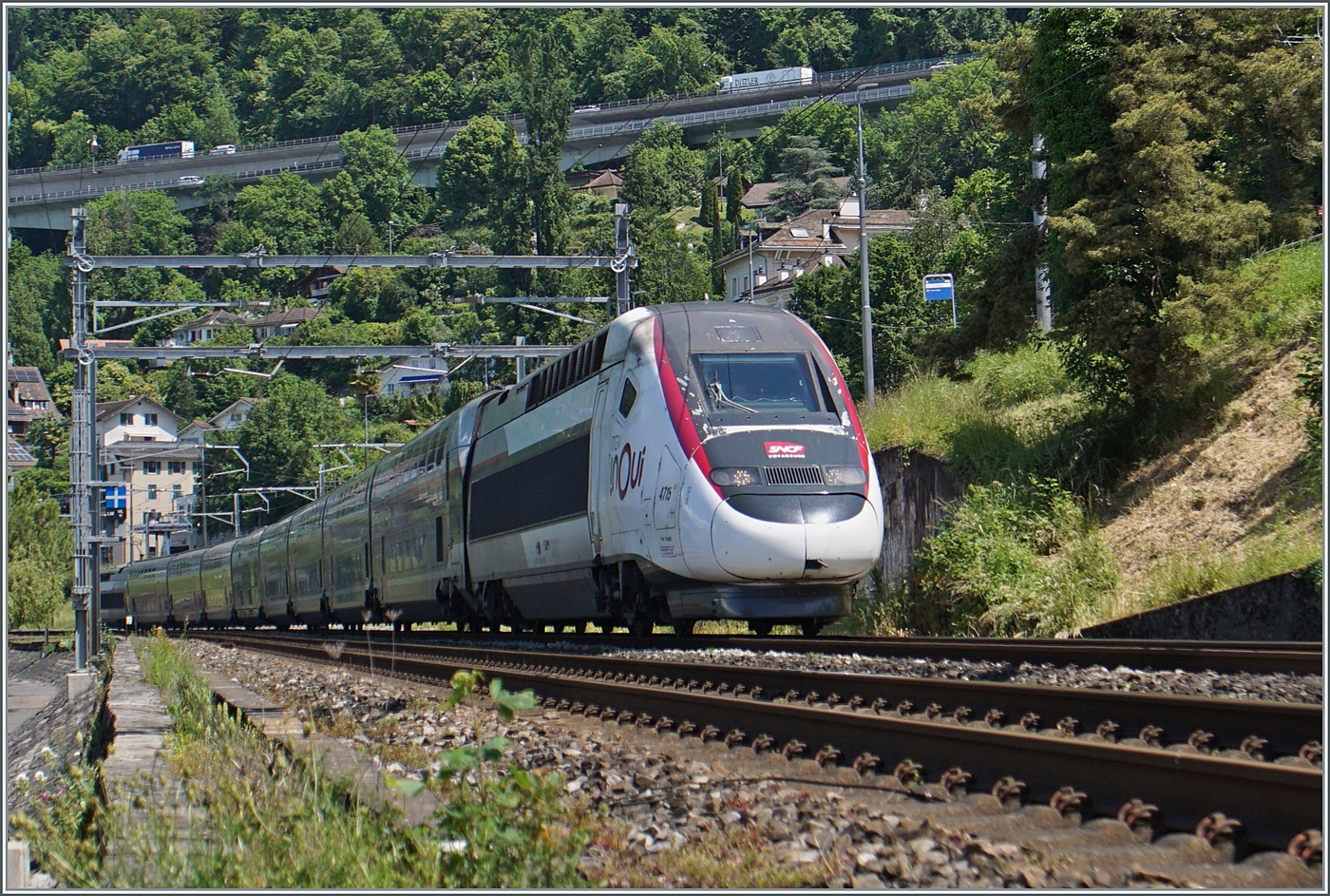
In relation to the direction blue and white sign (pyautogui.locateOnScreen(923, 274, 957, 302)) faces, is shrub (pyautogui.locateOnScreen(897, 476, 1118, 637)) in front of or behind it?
in front

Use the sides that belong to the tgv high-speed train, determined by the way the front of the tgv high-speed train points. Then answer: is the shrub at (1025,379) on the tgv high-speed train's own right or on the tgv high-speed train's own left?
on the tgv high-speed train's own left

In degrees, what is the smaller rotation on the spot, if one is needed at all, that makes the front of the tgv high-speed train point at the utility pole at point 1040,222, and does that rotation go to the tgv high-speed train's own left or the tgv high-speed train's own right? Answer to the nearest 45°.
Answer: approximately 90° to the tgv high-speed train's own left

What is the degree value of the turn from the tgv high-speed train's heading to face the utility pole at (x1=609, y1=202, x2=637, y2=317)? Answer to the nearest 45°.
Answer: approximately 135° to its left

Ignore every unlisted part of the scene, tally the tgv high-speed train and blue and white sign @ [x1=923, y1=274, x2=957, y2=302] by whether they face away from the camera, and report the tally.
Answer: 0

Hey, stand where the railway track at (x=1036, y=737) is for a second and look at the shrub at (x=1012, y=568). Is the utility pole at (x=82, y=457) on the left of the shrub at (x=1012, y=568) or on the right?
left

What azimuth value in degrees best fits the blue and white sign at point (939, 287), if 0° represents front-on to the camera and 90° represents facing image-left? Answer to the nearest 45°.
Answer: approximately 0°

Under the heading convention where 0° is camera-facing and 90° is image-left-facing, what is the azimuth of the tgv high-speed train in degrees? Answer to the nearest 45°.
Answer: approximately 315°

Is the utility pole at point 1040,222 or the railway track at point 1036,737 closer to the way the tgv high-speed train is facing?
the railway track
